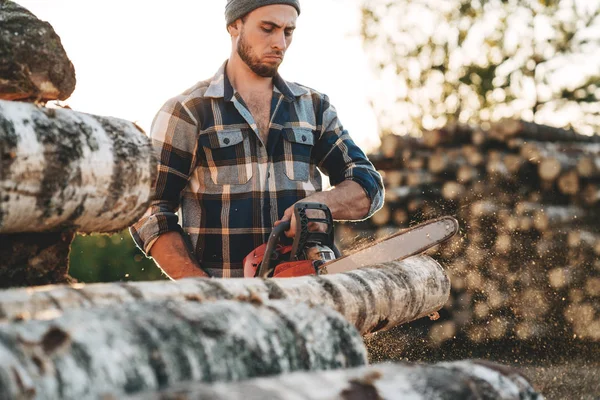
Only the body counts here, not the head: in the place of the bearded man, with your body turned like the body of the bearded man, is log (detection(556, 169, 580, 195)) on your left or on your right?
on your left

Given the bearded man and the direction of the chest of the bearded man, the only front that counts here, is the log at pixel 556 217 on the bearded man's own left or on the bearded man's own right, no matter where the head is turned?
on the bearded man's own left

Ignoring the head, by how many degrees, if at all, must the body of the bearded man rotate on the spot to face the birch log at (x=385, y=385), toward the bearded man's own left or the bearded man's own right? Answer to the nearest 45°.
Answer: approximately 45° to the bearded man's own right

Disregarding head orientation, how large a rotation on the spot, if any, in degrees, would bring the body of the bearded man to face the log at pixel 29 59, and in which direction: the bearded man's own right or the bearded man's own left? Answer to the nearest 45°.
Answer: approximately 90° to the bearded man's own right

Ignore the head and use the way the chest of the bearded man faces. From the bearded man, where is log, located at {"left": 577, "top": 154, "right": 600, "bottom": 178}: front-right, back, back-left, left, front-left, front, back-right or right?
left

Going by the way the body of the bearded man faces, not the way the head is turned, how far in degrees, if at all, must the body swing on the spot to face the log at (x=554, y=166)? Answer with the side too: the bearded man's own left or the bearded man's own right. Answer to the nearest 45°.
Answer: approximately 90° to the bearded man's own left

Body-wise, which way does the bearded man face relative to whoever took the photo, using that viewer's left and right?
facing the viewer and to the right of the viewer

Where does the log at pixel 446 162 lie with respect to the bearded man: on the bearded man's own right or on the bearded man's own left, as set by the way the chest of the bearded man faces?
on the bearded man's own left

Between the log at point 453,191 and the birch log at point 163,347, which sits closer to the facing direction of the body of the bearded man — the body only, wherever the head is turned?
the birch log

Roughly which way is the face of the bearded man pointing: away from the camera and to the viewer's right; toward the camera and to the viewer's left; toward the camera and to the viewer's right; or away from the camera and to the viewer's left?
toward the camera and to the viewer's right
